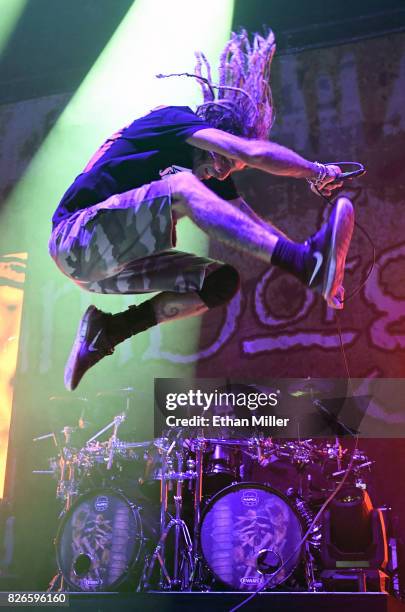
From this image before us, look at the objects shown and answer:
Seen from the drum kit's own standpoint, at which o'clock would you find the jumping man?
The jumping man is roughly at 12 o'clock from the drum kit.

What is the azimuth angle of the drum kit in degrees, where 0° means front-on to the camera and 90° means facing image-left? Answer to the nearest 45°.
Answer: approximately 0°
